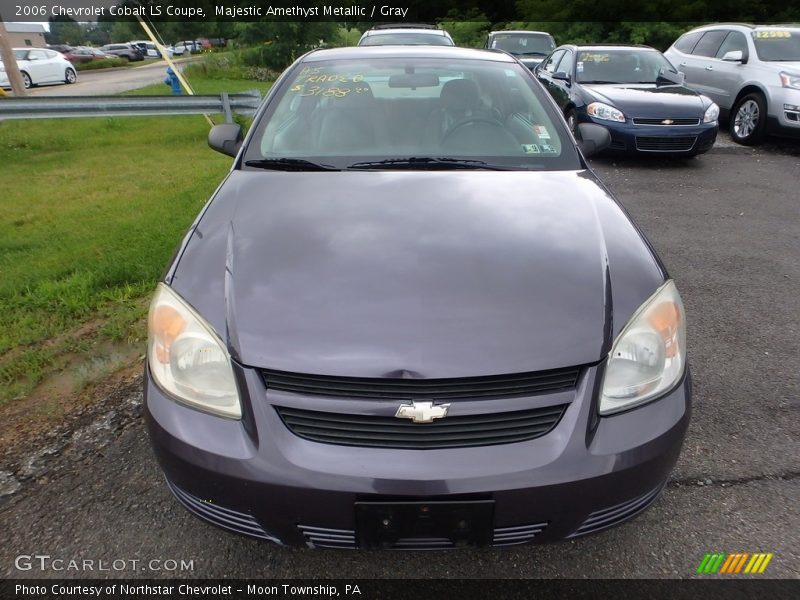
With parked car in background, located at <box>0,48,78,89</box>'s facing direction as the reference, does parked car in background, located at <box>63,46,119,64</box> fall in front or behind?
behind

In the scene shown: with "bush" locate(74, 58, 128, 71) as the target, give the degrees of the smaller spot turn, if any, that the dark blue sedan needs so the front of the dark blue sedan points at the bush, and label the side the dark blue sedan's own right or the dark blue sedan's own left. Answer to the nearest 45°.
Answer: approximately 180°

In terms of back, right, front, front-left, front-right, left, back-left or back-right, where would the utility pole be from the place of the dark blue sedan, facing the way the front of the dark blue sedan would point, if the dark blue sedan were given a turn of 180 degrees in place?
front-left

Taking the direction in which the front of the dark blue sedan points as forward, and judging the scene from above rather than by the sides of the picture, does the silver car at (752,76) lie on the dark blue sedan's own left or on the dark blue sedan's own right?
on the dark blue sedan's own left

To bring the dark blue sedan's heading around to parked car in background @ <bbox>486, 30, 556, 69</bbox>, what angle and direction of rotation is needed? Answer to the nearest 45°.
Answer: approximately 135° to its left

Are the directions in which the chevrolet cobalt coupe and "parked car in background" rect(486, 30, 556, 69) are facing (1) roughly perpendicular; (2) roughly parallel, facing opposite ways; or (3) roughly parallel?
roughly parallel

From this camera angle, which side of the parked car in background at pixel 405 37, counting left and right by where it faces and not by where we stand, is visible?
front

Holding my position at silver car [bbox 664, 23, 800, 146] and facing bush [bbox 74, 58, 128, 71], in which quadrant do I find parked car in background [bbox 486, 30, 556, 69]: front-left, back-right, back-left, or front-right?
front-right

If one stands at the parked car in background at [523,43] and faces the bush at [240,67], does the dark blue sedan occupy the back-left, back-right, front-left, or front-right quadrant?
back-left

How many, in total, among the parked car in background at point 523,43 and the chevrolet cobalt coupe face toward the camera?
2

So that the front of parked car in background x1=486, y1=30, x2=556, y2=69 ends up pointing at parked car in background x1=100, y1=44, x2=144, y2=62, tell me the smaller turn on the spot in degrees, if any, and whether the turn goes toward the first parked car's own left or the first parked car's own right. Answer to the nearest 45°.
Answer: approximately 135° to the first parked car's own right

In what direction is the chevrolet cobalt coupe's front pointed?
toward the camera

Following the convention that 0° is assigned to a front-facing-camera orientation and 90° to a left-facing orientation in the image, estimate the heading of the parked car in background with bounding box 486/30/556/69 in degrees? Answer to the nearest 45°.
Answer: approximately 0°
